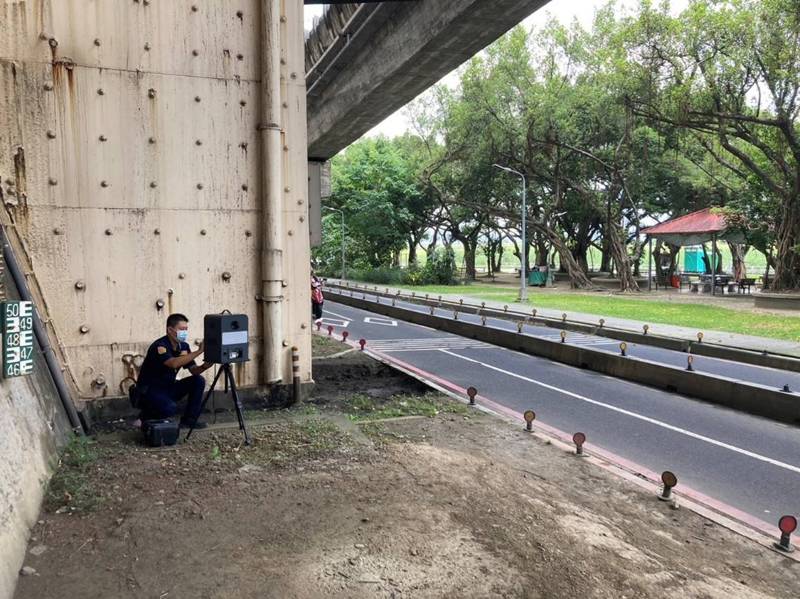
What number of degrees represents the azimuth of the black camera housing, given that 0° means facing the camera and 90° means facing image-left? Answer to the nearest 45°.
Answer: approximately 315°

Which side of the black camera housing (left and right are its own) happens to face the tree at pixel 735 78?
left

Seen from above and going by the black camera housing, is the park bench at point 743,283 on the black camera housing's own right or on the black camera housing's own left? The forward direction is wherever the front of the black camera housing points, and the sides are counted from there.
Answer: on the black camera housing's own left

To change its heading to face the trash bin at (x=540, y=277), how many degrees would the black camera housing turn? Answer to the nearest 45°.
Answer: approximately 90° to its left

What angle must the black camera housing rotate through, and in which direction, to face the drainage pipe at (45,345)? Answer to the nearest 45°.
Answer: approximately 135° to its right

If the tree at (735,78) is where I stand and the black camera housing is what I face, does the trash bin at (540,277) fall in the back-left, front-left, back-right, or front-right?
back-right

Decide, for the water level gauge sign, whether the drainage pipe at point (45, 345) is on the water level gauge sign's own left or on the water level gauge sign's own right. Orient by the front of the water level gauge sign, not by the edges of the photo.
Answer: on the water level gauge sign's own left

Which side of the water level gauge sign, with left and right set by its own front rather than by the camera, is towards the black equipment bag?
left

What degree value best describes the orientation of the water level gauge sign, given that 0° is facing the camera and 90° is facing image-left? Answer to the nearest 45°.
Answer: approximately 315°

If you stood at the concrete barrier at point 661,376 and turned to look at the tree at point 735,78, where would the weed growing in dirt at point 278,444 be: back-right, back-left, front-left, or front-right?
back-left
